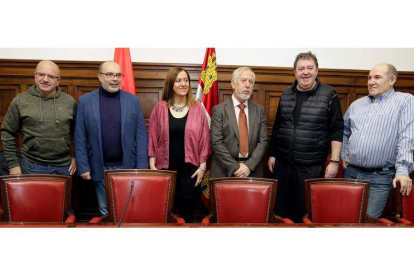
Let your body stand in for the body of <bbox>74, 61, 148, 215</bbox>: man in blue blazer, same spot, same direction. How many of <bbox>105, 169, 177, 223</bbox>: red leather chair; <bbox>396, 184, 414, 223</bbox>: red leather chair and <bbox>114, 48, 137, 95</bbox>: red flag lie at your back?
1

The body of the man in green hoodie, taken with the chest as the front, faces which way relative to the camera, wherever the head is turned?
toward the camera

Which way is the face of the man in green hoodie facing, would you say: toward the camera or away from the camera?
toward the camera

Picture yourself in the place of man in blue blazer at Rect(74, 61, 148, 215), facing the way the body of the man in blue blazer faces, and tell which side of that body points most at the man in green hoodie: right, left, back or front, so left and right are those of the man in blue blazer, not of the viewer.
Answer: right

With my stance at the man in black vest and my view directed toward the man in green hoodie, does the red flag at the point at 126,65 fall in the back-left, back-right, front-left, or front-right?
front-right

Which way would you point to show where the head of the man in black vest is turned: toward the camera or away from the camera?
toward the camera

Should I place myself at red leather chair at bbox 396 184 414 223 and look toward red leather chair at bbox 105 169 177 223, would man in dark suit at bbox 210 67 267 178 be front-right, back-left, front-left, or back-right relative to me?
front-right

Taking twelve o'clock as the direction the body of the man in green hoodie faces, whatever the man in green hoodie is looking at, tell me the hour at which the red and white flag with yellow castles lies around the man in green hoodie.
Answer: The red and white flag with yellow castles is roughly at 9 o'clock from the man in green hoodie.

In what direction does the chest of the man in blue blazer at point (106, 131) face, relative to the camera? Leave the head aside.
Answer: toward the camera
